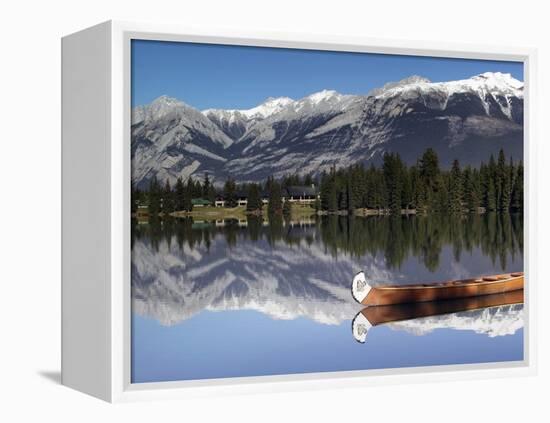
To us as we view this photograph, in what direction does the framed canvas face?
facing the viewer and to the right of the viewer
